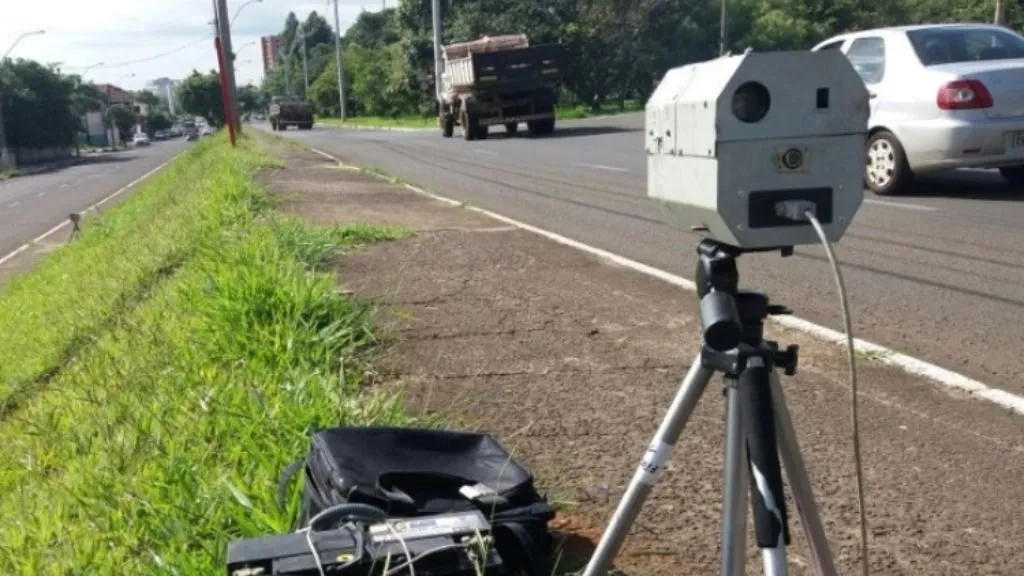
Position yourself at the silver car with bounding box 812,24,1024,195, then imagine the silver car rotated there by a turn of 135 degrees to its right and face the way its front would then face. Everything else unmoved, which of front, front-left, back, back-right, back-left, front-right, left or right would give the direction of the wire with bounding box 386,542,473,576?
right

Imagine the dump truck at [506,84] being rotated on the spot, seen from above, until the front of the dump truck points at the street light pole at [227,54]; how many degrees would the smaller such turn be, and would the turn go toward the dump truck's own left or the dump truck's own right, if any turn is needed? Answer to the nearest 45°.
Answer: approximately 45° to the dump truck's own left

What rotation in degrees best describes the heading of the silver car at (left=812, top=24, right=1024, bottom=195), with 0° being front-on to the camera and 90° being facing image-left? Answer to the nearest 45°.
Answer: approximately 135°

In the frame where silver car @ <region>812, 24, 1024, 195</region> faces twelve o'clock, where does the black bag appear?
The black bag is roughly at 8 o'clock from the silver car.

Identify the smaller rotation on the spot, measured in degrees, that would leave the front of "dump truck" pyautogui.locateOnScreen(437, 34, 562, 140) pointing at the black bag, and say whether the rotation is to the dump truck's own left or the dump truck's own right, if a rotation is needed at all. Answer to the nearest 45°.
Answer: approximately 135° to the dump truck's own left

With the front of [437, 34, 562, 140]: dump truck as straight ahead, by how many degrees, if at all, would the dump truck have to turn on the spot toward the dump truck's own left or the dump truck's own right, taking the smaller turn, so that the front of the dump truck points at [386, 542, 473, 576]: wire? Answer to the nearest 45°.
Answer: approximately 135° to the dump truck's own left

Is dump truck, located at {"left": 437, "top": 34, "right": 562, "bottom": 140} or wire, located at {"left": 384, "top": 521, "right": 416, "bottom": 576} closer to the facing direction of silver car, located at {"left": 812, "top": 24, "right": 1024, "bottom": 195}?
the dump truck

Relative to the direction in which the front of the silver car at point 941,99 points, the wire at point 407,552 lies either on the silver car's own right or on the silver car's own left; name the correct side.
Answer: on the silver car's own left

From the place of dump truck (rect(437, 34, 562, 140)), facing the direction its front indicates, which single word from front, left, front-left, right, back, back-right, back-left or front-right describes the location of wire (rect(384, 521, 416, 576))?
back-left

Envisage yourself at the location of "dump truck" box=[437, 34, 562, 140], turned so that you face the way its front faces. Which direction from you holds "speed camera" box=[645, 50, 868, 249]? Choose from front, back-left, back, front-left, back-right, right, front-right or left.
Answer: back-left

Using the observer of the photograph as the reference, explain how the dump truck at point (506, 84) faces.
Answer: facing away from the viewer and to the left of the viewer

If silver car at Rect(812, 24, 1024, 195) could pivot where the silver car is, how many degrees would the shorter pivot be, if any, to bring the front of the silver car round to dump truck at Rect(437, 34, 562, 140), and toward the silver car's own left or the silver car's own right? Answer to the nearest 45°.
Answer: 0° — it already faces it

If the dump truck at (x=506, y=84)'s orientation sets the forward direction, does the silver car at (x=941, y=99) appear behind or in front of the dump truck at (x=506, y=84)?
behind
